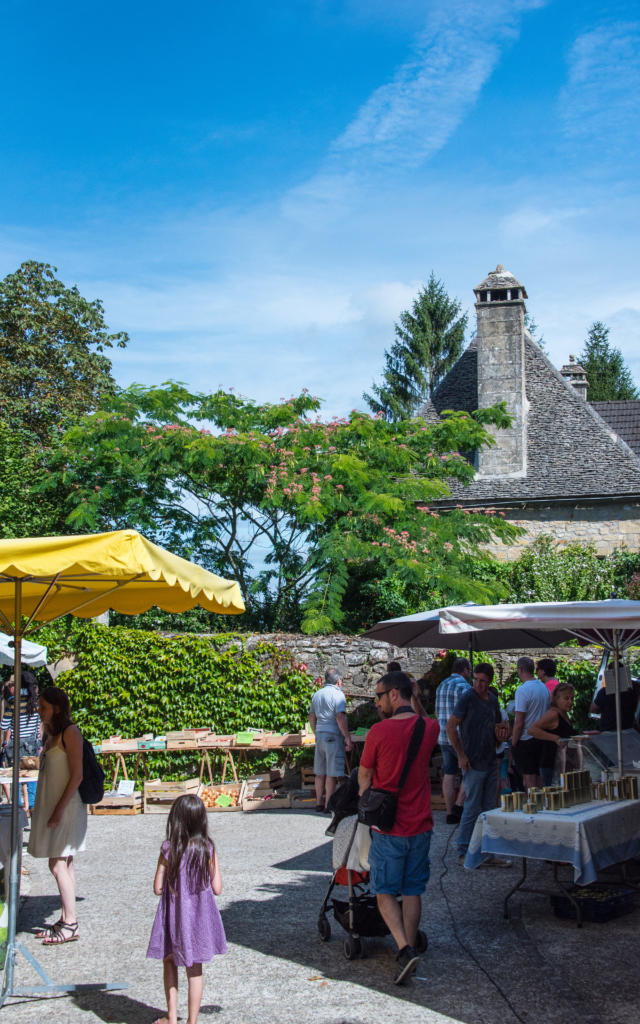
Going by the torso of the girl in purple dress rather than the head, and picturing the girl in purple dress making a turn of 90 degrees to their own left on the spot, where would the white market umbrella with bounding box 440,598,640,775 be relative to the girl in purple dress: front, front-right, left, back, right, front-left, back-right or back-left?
back-right

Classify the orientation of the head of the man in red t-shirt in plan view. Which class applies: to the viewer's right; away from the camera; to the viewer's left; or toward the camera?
to the viewer's left

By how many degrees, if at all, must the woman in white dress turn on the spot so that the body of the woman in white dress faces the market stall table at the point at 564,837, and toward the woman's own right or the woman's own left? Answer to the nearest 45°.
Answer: approximately 180°

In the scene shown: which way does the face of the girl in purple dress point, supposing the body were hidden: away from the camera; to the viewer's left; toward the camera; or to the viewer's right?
away from the camera

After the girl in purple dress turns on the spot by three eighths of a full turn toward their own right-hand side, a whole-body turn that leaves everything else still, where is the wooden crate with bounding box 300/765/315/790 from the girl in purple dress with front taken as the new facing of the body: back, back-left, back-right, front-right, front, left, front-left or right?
back-left

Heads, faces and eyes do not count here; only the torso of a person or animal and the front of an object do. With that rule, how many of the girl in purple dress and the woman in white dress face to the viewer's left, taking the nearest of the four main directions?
1

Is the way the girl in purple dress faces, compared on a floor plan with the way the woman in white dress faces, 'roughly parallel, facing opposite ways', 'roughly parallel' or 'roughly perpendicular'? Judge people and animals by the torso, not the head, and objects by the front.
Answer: roughly perpendicular

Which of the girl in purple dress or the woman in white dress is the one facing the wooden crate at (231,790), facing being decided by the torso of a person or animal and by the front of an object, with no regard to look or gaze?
the girl in purple dress

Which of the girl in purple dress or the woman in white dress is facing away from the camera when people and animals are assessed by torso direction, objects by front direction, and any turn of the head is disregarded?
the girl in purple dress

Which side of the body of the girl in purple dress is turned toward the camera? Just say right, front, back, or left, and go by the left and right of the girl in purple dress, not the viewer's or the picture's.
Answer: back

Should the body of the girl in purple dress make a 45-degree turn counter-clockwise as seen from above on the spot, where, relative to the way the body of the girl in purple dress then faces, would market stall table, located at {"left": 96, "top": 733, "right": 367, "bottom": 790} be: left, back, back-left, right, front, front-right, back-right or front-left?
front-right

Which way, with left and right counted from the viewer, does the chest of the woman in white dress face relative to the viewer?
facing to the left of the viewer
